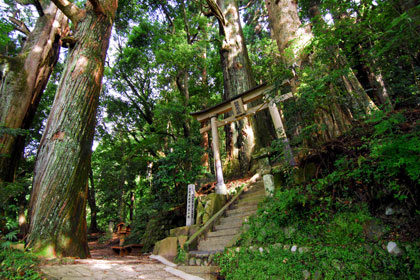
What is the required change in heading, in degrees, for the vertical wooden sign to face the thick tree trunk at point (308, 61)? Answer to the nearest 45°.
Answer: approximately 90° to its left

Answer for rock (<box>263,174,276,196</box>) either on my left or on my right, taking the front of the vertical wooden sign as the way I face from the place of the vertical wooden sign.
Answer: on my left

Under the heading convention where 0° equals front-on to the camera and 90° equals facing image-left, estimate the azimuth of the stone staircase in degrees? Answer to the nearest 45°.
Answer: approximately 45°

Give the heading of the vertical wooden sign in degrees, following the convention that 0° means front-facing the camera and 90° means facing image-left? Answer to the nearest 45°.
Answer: approximately 45°

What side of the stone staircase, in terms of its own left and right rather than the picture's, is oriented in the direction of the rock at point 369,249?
left

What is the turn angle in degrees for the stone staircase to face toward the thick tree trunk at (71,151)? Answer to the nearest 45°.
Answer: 0° — it already faces it

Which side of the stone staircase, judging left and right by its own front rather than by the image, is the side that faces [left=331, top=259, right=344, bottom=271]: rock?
left

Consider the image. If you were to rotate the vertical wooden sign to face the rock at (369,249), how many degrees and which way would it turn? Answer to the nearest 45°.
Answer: approximately 90° to its left
